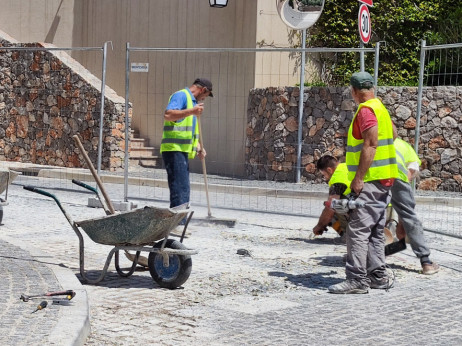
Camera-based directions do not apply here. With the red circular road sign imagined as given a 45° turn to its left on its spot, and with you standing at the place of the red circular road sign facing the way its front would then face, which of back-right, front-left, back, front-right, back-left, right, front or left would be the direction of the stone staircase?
right

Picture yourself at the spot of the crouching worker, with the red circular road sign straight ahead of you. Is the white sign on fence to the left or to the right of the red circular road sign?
left

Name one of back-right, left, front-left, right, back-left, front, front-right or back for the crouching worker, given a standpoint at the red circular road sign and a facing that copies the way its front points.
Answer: front-left

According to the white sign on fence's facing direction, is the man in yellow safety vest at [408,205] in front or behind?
in front

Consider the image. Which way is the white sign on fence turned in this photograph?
toward the camera

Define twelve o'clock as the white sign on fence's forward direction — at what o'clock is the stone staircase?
The stone staircase is roughly at 6 o'clock from the white sign on fence.

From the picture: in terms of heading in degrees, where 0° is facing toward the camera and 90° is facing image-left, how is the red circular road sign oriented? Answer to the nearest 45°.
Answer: approximately 45°

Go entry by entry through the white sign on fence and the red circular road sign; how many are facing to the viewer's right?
0

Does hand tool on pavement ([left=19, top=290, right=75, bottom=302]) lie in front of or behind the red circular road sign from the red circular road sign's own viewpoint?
in front
